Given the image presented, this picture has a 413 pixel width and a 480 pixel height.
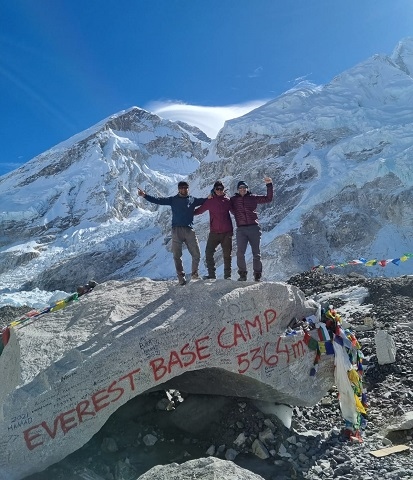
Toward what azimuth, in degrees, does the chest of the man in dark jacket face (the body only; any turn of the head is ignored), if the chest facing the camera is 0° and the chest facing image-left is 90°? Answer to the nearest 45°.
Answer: approximately 0°

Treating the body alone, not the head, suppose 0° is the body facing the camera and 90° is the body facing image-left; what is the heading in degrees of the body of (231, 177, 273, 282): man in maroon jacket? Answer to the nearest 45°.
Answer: approximately 0°

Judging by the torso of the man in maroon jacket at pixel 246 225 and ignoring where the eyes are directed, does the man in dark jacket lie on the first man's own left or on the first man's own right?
on the first man's own right

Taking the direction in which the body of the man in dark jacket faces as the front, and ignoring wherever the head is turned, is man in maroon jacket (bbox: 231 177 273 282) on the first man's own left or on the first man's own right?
on the first man's own left

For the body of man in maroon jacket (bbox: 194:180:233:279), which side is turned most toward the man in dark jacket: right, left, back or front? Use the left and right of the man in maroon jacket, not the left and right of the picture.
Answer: right
